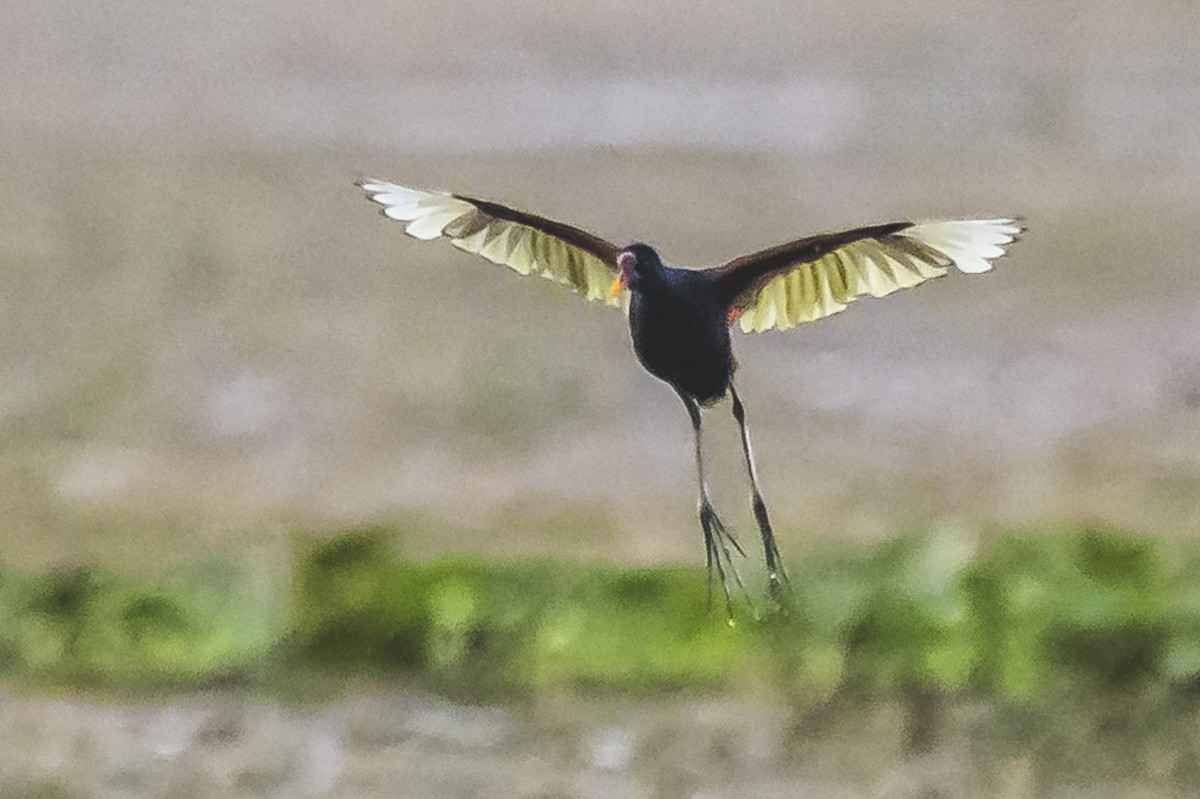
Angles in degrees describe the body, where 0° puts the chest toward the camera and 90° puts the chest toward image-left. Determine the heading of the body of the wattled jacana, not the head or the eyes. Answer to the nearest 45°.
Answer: approximately 45°
